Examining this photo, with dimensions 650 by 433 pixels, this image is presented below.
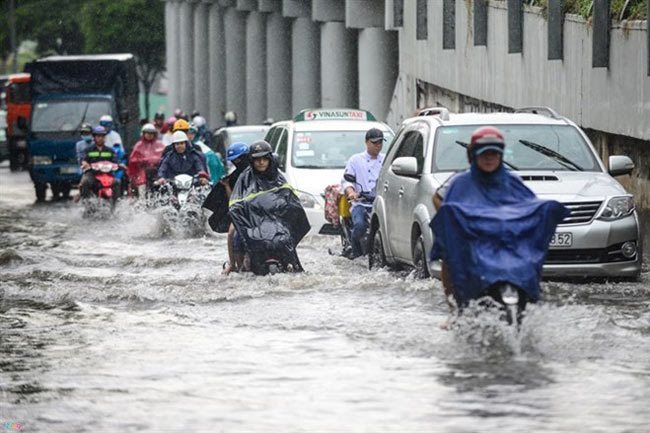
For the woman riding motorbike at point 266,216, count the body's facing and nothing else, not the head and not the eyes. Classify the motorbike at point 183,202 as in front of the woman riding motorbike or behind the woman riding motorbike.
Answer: behind

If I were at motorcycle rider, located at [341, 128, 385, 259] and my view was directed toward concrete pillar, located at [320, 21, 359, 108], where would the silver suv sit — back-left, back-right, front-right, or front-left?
back-right

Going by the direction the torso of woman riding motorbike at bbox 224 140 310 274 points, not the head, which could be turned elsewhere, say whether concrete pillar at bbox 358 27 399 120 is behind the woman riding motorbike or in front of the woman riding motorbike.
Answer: behind

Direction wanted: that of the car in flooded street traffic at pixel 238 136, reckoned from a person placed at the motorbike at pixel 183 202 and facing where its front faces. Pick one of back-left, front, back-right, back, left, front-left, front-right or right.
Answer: back

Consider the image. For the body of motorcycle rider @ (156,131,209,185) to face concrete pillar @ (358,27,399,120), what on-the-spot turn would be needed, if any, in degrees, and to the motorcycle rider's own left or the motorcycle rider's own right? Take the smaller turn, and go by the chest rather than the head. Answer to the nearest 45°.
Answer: approximately 180°

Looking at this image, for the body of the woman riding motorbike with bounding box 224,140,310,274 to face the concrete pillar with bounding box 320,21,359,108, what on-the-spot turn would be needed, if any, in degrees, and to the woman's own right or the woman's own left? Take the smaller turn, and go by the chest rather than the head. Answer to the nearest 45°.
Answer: approximately 180°
